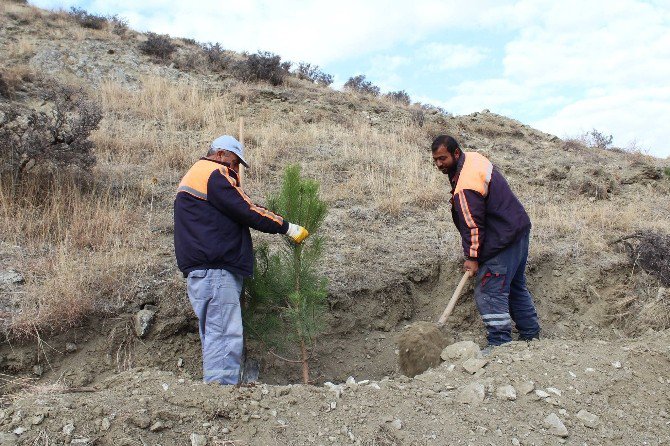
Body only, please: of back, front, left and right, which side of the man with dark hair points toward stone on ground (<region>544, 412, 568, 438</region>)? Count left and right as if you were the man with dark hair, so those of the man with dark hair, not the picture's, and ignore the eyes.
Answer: left

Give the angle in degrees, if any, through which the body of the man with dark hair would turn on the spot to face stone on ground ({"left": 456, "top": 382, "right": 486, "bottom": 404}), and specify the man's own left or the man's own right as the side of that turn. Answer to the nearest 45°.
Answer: approximately 90° to the man's own left

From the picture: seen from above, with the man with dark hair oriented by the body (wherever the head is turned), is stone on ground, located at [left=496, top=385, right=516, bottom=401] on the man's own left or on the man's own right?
on the man's own left

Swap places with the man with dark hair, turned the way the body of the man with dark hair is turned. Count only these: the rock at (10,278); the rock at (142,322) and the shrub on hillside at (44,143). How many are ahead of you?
3

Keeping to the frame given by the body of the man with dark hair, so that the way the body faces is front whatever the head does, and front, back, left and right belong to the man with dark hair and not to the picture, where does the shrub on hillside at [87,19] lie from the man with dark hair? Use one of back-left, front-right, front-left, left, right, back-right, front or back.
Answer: front-right

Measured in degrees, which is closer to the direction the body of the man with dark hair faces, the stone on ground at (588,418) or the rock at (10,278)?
the rock

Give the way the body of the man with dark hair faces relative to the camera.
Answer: to the viewer's left

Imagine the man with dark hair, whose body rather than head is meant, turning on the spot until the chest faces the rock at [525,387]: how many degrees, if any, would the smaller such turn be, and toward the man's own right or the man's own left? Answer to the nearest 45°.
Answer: approximately 90° to the man's own left

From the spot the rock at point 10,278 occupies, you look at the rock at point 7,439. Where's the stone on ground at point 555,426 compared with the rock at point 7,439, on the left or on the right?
left

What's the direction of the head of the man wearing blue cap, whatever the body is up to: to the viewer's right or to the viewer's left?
to the viewer's right

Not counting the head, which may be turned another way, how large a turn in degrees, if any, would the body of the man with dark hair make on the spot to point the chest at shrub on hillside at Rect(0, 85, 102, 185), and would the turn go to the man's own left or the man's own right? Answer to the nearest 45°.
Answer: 0° — they already face it

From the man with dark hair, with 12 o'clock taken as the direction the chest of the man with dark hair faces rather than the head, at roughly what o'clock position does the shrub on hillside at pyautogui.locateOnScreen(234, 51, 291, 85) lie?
The shrub on hillside is roughly at 2 o'clock from the man with dark hair.
